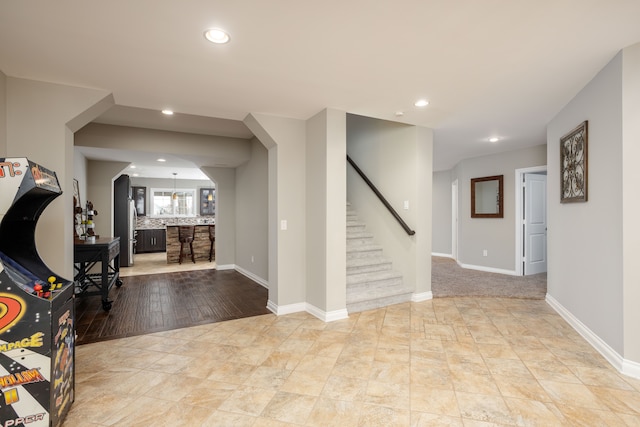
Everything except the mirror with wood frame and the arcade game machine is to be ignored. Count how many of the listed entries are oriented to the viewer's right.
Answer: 1

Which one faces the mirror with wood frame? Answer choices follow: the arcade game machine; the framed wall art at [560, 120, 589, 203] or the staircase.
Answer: the arcade game machine

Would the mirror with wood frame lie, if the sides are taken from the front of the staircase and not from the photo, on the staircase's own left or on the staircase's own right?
on the staircase's own left

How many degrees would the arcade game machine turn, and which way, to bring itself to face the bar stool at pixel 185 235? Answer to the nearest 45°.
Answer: approximately 45° to its left

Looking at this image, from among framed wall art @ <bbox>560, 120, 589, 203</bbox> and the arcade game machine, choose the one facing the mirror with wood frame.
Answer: the arcade game machine

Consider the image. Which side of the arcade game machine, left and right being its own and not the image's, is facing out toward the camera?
right

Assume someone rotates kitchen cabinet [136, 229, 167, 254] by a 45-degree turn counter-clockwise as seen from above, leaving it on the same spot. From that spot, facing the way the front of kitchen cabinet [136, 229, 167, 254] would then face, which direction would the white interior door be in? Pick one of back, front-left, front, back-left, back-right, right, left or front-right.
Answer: front

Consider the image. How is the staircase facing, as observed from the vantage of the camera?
facing the viewer and to the right of the viewer

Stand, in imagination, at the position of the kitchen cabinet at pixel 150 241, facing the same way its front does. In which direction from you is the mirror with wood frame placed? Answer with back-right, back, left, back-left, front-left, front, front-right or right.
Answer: front-left

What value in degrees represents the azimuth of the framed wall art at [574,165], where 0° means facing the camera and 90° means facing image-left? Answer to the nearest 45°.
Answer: approximately 45°

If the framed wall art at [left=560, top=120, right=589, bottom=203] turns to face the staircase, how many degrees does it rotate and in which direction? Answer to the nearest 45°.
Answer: approximately 45° to its right

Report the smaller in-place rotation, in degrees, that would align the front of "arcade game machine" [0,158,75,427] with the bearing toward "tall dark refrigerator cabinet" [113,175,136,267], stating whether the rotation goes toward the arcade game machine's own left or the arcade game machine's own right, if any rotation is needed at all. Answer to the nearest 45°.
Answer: approximately 90° to the arcade game machine's own left

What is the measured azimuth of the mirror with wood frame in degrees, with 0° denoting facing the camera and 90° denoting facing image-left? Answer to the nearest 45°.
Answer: approximately 45°

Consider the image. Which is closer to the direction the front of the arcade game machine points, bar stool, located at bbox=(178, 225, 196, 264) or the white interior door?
the white interior door

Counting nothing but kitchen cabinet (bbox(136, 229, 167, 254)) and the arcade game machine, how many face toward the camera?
1

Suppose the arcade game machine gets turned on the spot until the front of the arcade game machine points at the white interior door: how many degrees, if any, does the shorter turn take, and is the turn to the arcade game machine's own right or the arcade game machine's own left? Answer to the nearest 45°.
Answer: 0° — it already faces it

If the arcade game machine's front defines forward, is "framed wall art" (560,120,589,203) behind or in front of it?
in front
